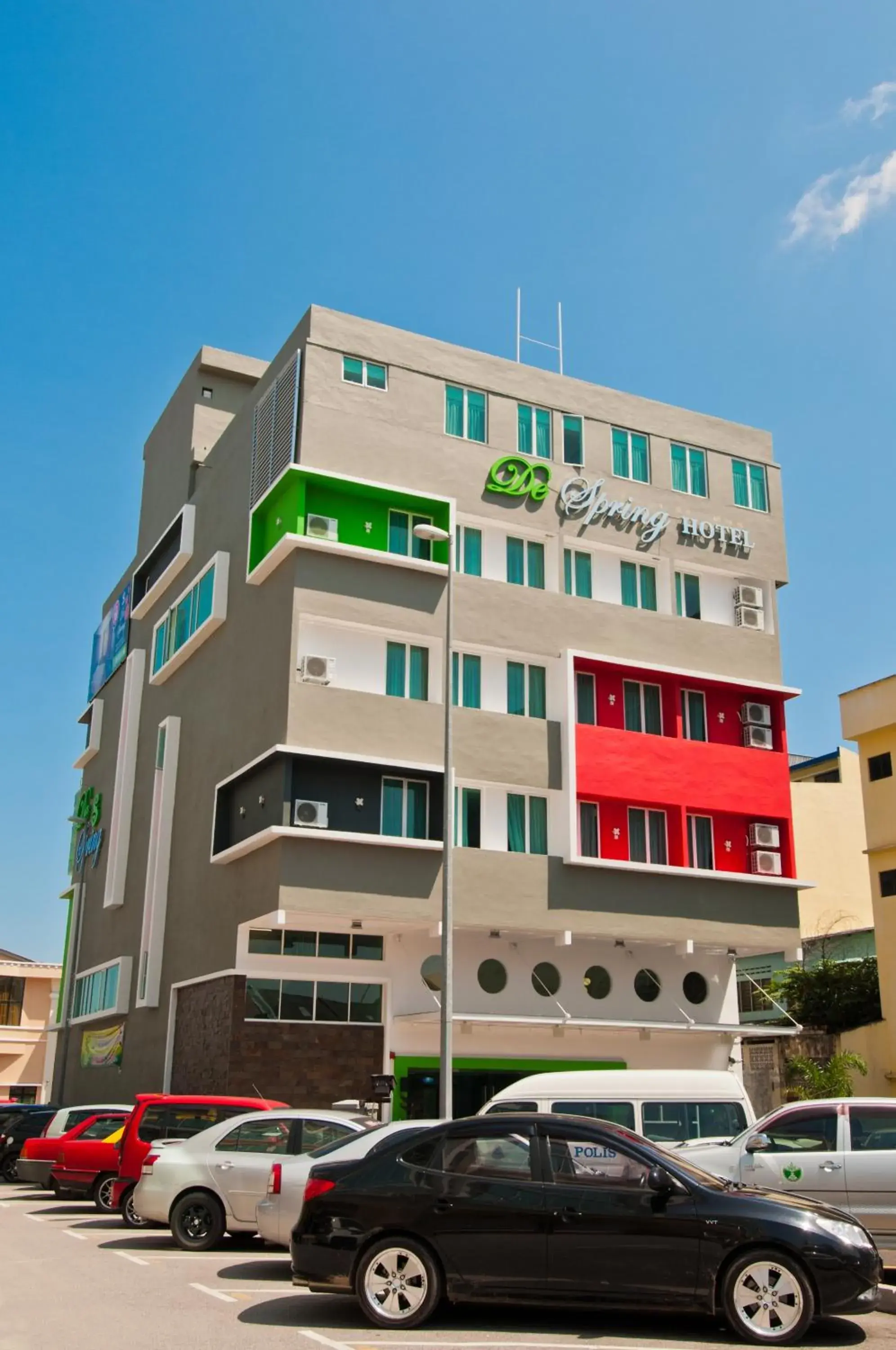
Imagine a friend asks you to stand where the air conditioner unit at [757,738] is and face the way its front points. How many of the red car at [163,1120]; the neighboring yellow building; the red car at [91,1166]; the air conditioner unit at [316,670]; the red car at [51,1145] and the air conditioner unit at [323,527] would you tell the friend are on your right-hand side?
5

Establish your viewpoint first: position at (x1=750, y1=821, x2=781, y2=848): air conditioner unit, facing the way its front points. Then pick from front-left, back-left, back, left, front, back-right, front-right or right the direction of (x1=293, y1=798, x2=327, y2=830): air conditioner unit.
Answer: front-right

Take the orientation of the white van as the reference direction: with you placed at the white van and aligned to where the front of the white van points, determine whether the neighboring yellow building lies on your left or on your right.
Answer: on your right

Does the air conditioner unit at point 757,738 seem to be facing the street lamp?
no

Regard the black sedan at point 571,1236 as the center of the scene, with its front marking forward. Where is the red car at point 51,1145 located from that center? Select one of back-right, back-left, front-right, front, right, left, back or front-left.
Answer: back-left

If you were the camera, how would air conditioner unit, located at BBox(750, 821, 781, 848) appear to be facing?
facing the viewer

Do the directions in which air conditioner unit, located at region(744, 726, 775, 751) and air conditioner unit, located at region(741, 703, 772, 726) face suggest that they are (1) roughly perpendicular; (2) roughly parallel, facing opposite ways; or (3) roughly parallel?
roughly parallel

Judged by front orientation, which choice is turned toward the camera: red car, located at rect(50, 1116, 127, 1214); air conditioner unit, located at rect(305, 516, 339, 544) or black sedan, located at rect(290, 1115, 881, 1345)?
the air conditioner unit

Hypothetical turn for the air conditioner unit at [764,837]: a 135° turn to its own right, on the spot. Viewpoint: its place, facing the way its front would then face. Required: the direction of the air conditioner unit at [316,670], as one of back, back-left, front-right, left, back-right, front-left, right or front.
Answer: left

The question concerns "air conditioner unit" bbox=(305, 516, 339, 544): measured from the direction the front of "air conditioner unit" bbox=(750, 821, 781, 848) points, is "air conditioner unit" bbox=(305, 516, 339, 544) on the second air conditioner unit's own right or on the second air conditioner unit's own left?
on the second air conditioner unit's own right

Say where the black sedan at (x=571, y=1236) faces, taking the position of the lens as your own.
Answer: facing to the right of the viewer

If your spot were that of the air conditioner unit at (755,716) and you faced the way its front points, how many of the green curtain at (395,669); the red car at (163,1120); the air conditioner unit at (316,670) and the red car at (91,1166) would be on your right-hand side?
4
